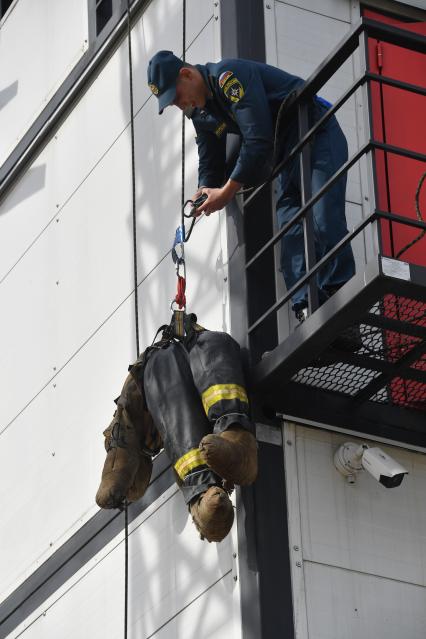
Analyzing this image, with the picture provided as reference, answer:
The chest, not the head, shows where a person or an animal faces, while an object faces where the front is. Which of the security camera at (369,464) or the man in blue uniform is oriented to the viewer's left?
the man in blue uniform

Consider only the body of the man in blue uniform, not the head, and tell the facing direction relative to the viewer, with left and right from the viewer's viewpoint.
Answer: facing to the left of the viewer

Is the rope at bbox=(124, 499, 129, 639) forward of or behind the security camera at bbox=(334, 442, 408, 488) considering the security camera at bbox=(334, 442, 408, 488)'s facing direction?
behind

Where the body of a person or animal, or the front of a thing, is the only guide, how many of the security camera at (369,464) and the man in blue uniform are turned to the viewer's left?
1

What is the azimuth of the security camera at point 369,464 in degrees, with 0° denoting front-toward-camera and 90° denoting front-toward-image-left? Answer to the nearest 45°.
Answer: approximately 315°
